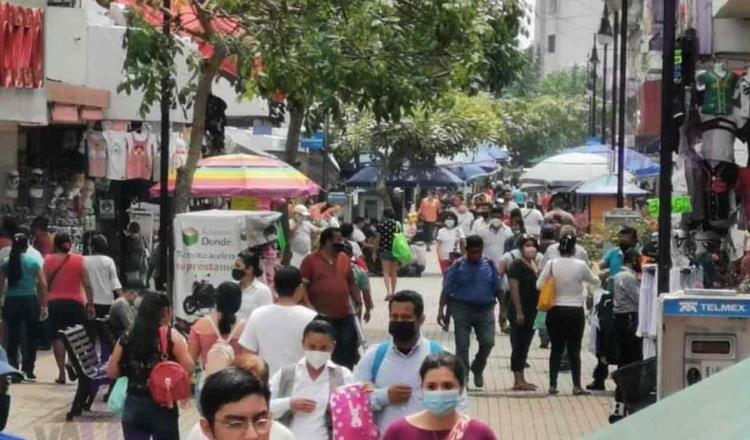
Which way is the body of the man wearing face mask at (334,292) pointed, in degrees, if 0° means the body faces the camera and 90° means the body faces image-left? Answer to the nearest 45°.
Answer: approximately 315°

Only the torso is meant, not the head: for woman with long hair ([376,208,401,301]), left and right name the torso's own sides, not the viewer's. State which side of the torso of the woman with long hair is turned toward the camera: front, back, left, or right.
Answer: back

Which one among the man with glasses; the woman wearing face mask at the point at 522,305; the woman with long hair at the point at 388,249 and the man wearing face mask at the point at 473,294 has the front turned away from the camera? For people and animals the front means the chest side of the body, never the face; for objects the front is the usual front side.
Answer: the woman with long hair

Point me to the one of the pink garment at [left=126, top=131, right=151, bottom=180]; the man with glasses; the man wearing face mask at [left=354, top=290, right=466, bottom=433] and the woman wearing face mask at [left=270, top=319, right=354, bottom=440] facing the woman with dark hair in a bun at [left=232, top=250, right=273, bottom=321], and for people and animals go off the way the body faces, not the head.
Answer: the pink garment

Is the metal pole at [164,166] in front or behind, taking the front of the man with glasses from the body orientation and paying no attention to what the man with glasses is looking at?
behind

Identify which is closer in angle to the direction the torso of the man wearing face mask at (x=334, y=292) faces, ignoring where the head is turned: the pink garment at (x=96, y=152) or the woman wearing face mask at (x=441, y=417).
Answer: the woman wearing face mask

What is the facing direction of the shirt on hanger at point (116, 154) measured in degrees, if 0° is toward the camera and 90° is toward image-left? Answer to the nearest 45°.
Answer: approximately 0°

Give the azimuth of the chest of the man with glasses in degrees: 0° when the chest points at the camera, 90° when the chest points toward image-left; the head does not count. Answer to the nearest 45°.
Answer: approximately 315°
